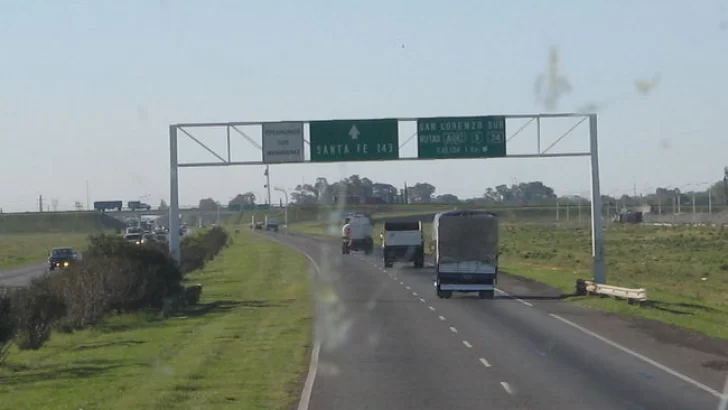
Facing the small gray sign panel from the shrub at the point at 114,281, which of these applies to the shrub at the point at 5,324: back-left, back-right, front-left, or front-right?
back-right

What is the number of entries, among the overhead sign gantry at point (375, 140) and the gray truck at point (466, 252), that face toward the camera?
1

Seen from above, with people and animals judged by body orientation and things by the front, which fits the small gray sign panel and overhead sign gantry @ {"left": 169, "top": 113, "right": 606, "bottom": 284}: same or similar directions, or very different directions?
same or similar directions

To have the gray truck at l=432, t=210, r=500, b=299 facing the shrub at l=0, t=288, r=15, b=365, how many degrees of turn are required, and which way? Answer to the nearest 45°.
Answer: approximately 135° to its left

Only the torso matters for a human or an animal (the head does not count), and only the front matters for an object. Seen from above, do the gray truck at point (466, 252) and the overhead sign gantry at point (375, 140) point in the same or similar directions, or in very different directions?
very different directions

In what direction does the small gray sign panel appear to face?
toward the camera

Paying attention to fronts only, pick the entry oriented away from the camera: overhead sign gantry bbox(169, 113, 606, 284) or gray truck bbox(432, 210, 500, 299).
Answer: the gray truck

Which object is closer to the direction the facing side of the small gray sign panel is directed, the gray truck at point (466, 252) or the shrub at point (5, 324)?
the shrub

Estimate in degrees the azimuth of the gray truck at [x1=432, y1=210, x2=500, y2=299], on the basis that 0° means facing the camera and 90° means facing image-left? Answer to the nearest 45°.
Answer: approximately 180°

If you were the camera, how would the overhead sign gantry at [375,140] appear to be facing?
facing the viewer

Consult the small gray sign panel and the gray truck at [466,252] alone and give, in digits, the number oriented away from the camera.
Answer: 1
